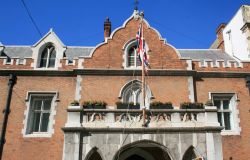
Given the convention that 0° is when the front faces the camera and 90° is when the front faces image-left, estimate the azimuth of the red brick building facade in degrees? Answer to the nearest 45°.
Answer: approximately 0°
